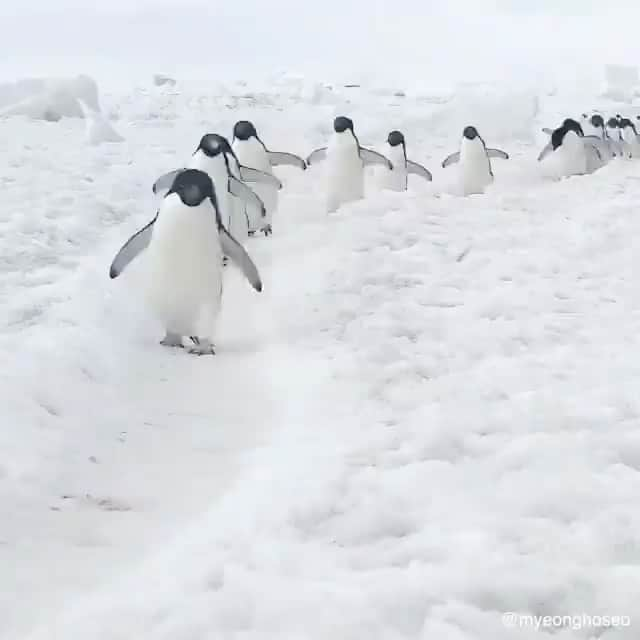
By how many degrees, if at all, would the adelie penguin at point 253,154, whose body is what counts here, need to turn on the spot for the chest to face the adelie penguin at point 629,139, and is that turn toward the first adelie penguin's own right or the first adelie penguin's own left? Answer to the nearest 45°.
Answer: approximately 180°

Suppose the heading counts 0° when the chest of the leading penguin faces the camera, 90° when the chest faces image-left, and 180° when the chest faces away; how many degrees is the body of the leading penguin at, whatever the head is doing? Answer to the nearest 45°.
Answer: approximately 0°

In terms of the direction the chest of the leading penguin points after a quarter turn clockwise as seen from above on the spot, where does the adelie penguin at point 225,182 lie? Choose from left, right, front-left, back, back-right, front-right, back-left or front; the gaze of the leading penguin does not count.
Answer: right

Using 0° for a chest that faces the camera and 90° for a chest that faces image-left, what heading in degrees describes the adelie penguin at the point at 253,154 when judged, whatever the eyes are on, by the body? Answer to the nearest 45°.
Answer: approximately 45°

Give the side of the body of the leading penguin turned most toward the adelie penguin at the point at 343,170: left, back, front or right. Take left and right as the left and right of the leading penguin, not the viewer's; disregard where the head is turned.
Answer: back

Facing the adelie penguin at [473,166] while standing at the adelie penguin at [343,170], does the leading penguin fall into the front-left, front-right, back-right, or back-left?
back-right
